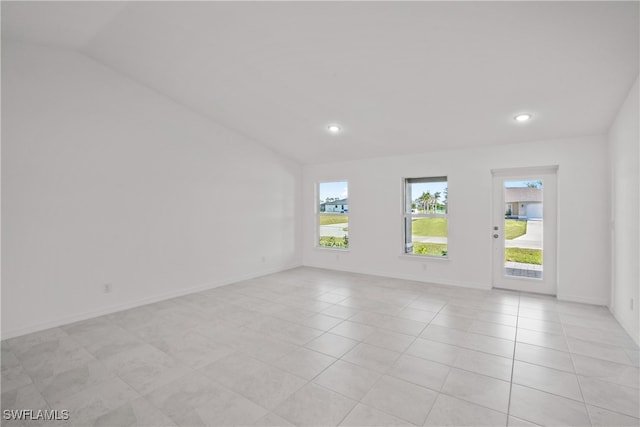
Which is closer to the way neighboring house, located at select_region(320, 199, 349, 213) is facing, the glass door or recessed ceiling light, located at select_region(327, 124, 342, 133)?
the recessed ceiling light

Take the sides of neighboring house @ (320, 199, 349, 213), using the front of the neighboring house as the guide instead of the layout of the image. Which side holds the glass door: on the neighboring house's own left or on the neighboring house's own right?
on the neighboring house's own left

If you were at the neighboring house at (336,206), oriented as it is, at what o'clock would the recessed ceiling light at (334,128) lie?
The recessed ceiling light is roughly at 12 o'clock from the neighboring house.

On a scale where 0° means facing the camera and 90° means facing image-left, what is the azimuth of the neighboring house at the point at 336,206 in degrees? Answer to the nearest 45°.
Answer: approximately 0°
